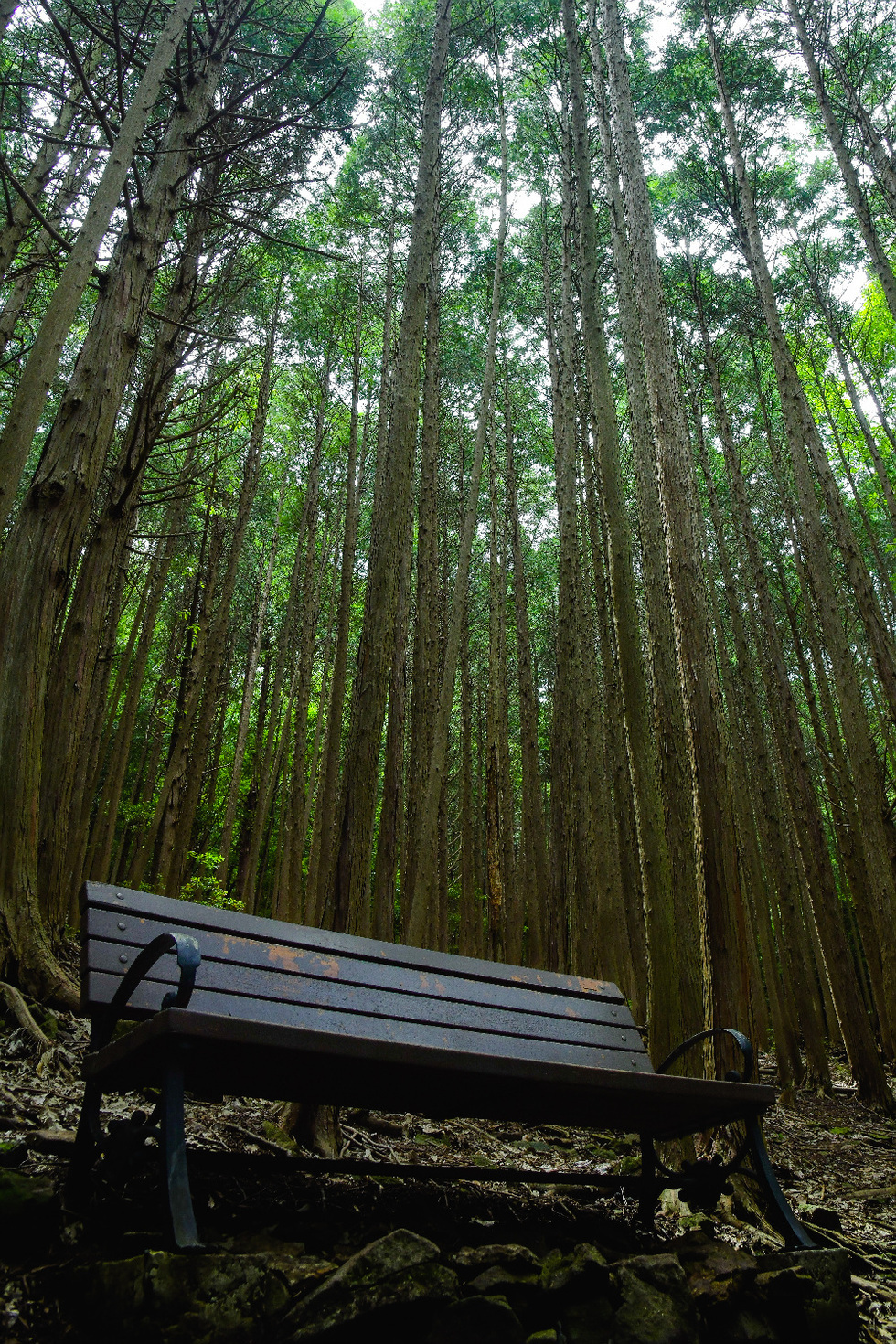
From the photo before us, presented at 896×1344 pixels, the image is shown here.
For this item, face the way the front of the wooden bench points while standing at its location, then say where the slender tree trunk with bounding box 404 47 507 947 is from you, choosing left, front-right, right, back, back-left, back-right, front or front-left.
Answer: back-left

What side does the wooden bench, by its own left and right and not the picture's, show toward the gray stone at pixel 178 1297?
right

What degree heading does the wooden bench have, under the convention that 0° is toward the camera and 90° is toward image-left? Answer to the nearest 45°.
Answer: approximately 315°

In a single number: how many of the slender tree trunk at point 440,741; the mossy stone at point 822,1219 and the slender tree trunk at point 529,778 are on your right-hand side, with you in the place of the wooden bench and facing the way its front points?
0

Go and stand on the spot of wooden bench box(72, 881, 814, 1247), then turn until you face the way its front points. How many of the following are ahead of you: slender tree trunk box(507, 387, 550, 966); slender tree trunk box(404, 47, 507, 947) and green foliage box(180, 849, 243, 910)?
0

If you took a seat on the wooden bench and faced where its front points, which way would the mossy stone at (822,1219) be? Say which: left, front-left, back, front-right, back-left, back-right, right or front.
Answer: left
